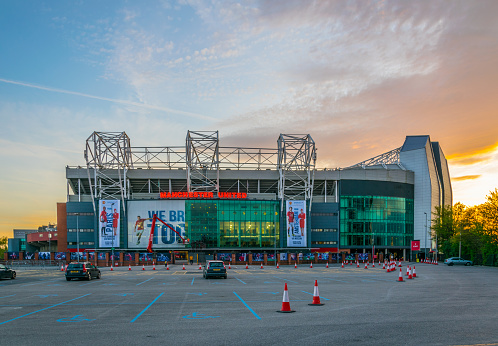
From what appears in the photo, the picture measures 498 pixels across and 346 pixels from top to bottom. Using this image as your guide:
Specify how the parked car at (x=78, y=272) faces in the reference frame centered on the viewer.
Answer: facing away from the viewer and to the right of the viewer

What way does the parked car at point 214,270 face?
away from the camera

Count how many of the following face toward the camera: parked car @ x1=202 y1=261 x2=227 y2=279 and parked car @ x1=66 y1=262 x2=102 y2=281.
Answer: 0

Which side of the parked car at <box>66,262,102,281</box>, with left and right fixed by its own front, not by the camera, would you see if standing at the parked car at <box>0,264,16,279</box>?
left

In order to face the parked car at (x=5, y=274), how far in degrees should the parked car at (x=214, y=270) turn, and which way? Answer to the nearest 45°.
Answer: approximately 90° to its left
